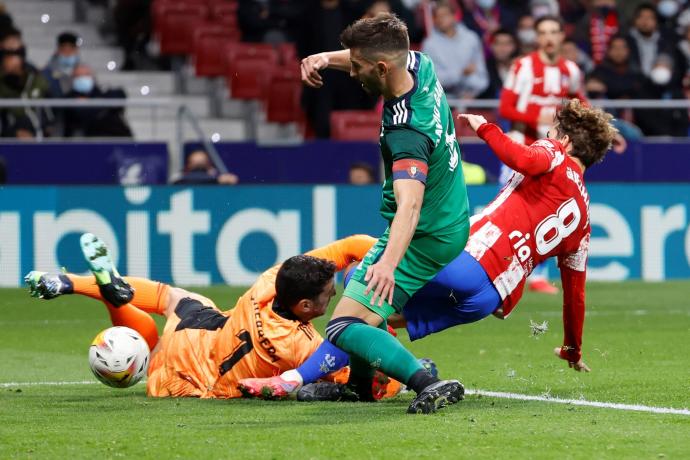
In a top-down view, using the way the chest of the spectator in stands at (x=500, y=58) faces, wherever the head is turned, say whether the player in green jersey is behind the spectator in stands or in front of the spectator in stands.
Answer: in front

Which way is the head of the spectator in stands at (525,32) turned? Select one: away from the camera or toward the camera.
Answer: toward the camera

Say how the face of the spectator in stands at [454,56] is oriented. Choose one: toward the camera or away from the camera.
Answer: toward the camera

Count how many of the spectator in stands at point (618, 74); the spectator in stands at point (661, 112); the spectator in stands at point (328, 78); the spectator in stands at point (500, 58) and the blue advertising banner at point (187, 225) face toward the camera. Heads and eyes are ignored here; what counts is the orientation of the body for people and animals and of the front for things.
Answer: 5

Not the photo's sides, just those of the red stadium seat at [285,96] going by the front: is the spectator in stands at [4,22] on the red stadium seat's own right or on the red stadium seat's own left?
on the red stadium seat's own right

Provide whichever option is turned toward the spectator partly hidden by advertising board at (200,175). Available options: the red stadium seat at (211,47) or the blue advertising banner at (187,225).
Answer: the red stadium seat

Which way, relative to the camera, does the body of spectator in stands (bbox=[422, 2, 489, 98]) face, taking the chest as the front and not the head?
toward the camera

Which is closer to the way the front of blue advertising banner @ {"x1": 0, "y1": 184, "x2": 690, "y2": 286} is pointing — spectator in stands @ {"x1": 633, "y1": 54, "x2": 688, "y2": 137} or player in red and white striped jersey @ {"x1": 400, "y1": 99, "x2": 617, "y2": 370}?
the player in red and white striped jersey

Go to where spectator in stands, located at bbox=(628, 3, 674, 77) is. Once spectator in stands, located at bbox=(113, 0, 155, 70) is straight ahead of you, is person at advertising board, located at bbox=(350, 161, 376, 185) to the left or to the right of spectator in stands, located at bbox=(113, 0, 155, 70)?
left

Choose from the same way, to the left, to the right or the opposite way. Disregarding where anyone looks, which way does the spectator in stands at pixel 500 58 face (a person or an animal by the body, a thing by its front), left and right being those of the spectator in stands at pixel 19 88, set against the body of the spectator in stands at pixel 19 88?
the same way

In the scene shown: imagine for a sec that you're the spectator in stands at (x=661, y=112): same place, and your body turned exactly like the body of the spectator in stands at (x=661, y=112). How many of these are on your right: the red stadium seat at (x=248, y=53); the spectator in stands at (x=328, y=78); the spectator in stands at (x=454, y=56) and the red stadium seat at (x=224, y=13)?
4

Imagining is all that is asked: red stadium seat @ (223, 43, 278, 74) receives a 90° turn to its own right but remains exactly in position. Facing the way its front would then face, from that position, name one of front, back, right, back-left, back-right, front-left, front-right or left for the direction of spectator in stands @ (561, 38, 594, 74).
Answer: back

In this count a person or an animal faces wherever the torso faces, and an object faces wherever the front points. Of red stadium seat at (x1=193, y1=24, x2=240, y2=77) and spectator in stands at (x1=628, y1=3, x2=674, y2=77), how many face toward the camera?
2

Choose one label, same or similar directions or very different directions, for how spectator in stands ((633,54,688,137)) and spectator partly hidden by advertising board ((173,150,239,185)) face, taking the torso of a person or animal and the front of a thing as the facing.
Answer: same or similar directions

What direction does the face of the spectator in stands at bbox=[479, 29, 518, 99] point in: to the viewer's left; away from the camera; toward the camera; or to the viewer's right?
toward the camera

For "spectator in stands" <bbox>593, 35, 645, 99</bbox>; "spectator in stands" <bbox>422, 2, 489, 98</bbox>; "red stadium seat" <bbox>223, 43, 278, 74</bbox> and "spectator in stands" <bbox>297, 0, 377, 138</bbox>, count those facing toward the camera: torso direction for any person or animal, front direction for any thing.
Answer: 4

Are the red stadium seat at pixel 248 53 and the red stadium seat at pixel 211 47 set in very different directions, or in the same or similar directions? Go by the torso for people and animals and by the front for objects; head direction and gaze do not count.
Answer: same or similar directions

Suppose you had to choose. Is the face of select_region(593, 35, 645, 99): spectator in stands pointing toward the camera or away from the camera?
toward the camera

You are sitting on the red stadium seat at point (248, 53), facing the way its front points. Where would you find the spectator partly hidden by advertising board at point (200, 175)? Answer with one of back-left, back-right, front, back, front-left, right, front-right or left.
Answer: front
